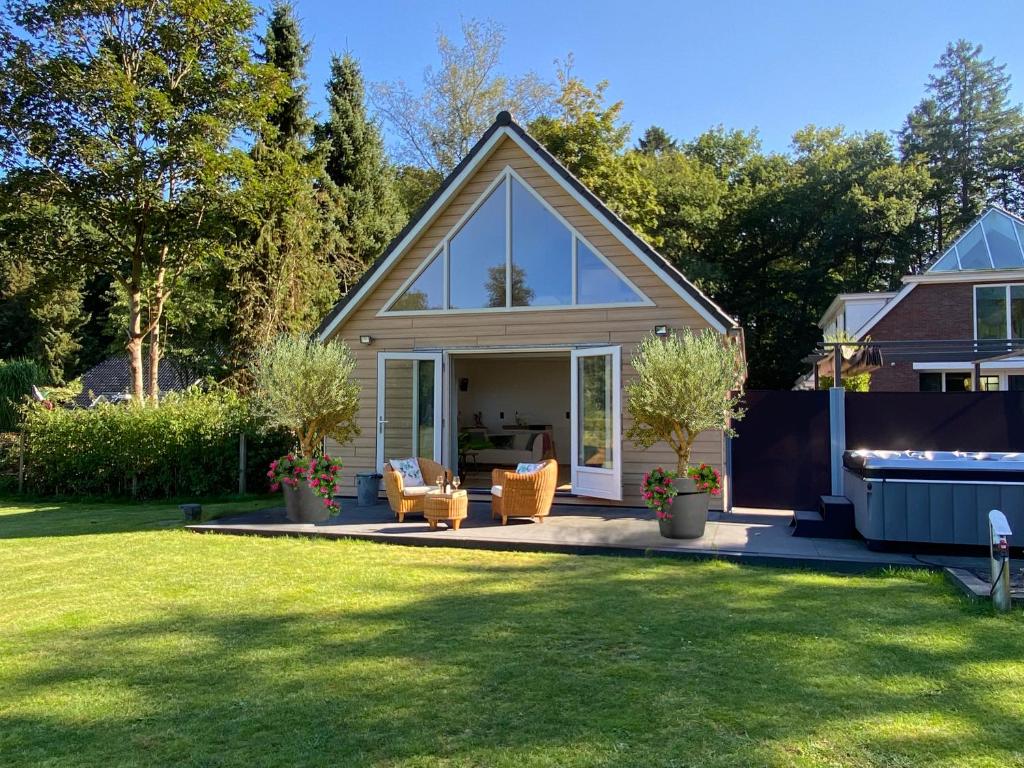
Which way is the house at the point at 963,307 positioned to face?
toward the camera

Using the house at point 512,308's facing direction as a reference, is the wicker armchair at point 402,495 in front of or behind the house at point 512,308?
in front

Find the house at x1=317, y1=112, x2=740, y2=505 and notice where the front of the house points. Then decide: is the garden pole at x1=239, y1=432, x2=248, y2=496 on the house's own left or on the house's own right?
on the house's own right

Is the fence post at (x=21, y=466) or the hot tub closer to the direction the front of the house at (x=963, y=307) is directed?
the hot tub

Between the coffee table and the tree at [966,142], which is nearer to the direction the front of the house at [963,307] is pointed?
the coffee table

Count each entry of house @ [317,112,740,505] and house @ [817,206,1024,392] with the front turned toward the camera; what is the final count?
2

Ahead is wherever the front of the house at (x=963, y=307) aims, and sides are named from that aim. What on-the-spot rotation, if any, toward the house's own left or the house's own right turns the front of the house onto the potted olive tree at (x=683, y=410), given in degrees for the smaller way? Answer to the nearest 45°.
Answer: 0° — it already faces it

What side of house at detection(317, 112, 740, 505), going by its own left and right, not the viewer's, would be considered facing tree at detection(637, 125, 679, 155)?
back

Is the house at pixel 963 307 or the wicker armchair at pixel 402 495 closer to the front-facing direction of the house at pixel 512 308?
the wicker armchair

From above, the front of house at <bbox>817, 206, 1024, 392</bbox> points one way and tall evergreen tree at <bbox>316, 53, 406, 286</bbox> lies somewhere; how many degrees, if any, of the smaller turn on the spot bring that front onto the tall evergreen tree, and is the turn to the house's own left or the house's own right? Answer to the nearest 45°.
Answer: approximately 90° to the house's own right
